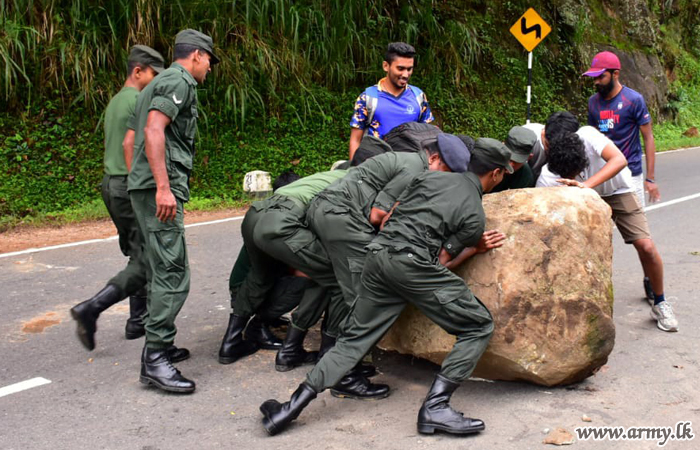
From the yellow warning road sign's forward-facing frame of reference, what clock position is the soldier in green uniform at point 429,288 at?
The soldier in green uniform is roughly at 12 o'clock from the yellow warning road sign.

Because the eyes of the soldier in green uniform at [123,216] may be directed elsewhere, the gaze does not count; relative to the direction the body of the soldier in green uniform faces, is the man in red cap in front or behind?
in front

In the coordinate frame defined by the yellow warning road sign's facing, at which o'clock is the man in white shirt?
The man in white shirt is roughly at 12 o'clock from the yellow warning road sign.

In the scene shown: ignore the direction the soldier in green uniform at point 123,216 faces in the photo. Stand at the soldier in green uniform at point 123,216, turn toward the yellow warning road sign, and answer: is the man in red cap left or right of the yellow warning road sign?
right

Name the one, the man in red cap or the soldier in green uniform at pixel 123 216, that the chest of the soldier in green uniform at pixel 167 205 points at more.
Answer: the man in red cap

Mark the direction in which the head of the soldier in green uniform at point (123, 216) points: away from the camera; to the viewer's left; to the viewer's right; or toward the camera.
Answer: to the viewer's right

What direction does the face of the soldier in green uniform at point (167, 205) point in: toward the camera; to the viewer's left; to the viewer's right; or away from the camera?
to the viewer's right

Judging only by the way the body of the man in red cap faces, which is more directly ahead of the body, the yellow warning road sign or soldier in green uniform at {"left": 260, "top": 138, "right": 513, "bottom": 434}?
the soldier in green uniform

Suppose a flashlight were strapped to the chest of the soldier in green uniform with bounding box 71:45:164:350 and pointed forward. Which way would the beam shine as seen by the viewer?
to the viewer's right

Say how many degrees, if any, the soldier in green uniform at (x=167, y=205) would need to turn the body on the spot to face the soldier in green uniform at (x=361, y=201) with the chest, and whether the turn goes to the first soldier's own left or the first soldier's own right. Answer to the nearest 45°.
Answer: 0° — they already face them

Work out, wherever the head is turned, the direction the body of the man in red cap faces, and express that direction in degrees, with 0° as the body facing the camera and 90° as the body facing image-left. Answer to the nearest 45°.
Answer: approximately 45°

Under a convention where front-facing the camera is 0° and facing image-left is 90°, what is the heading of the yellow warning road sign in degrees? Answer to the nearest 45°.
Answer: approximately 0°

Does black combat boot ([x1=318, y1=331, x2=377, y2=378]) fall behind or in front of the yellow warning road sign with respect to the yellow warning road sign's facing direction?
in front
